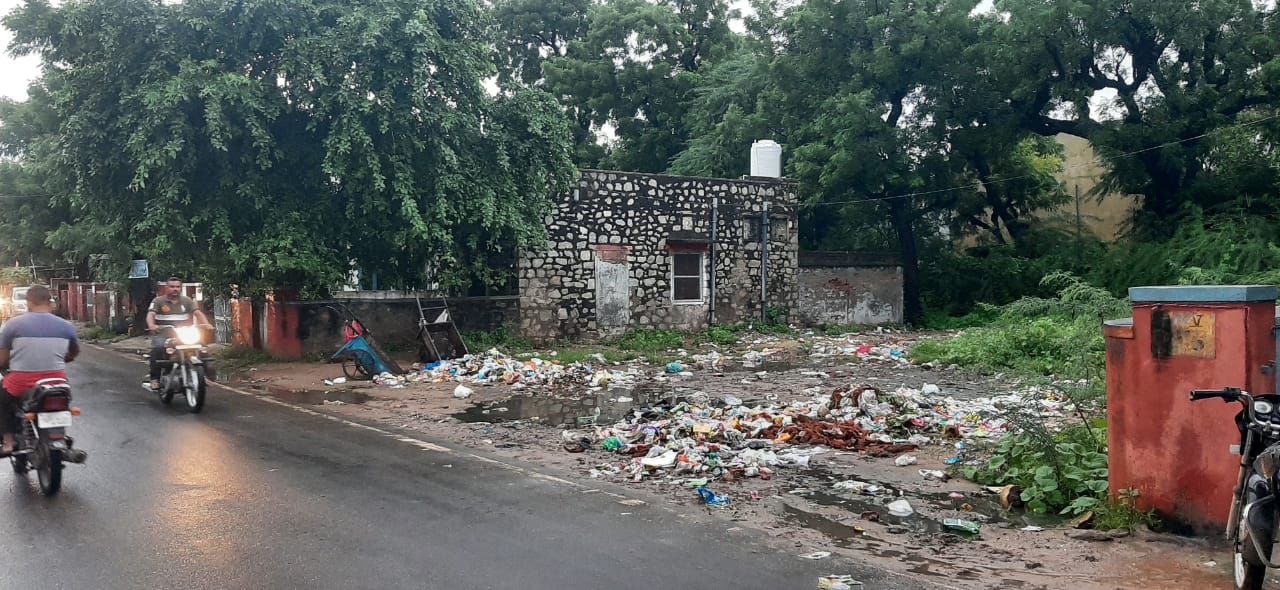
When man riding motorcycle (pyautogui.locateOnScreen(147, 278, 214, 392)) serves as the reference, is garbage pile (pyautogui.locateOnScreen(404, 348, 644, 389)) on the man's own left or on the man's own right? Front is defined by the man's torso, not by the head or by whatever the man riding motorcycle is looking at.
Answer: on the man's own left

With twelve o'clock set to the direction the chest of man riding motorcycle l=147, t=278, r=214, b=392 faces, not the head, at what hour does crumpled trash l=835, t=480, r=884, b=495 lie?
The crumpled trash is roughly at 11 o'clock from the man riding motorcycle.

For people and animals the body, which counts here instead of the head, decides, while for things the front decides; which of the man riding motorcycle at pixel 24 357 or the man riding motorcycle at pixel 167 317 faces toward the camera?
the man riding motorcycle at pixel 167 317

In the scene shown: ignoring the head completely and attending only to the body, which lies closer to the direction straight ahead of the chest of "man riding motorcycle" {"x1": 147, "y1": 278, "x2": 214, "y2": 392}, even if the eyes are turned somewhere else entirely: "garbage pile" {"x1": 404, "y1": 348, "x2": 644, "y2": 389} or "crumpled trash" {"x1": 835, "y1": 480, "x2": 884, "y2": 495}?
the crumpled trash

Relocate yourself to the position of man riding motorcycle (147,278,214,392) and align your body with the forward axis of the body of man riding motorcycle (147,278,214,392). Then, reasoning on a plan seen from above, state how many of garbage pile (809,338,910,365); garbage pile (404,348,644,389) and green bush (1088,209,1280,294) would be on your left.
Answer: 3

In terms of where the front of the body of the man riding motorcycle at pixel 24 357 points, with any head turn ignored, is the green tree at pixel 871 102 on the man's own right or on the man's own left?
on the man's own right

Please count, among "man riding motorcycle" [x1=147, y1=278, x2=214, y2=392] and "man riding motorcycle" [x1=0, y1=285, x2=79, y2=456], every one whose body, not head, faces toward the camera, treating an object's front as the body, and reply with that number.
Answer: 1

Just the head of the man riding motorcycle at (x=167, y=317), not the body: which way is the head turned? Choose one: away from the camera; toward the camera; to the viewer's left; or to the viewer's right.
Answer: toward the camera

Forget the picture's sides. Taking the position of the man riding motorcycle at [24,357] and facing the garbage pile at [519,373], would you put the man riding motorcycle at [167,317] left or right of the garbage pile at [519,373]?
left

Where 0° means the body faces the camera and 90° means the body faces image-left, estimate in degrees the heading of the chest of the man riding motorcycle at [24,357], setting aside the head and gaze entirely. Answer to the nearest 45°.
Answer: approximately 180°

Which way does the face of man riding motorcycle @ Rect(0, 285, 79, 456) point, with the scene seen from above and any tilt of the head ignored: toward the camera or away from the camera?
away from the camera

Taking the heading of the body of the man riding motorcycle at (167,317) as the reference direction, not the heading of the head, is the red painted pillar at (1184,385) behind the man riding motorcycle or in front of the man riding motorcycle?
in front

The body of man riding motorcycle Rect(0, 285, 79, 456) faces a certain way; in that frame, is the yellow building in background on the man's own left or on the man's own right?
on the man's own right

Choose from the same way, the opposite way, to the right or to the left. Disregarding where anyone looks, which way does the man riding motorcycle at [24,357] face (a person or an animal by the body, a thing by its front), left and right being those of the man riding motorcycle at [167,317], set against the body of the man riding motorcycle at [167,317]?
the opposite way

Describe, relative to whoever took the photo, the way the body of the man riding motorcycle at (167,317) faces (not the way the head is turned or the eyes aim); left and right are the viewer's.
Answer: facing the viewer

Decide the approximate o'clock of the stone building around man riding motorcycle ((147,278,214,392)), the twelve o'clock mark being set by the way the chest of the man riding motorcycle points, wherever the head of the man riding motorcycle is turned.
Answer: The stone building is roughly at 8 o'clock from the man riding motorcycle.

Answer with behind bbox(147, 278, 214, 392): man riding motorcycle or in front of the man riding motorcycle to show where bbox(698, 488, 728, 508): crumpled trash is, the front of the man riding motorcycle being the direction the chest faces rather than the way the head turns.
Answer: in front

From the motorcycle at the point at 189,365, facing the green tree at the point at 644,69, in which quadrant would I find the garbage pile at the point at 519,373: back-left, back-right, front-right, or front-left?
front-right

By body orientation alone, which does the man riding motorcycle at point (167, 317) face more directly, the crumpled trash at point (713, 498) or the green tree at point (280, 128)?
the crumpled trash
